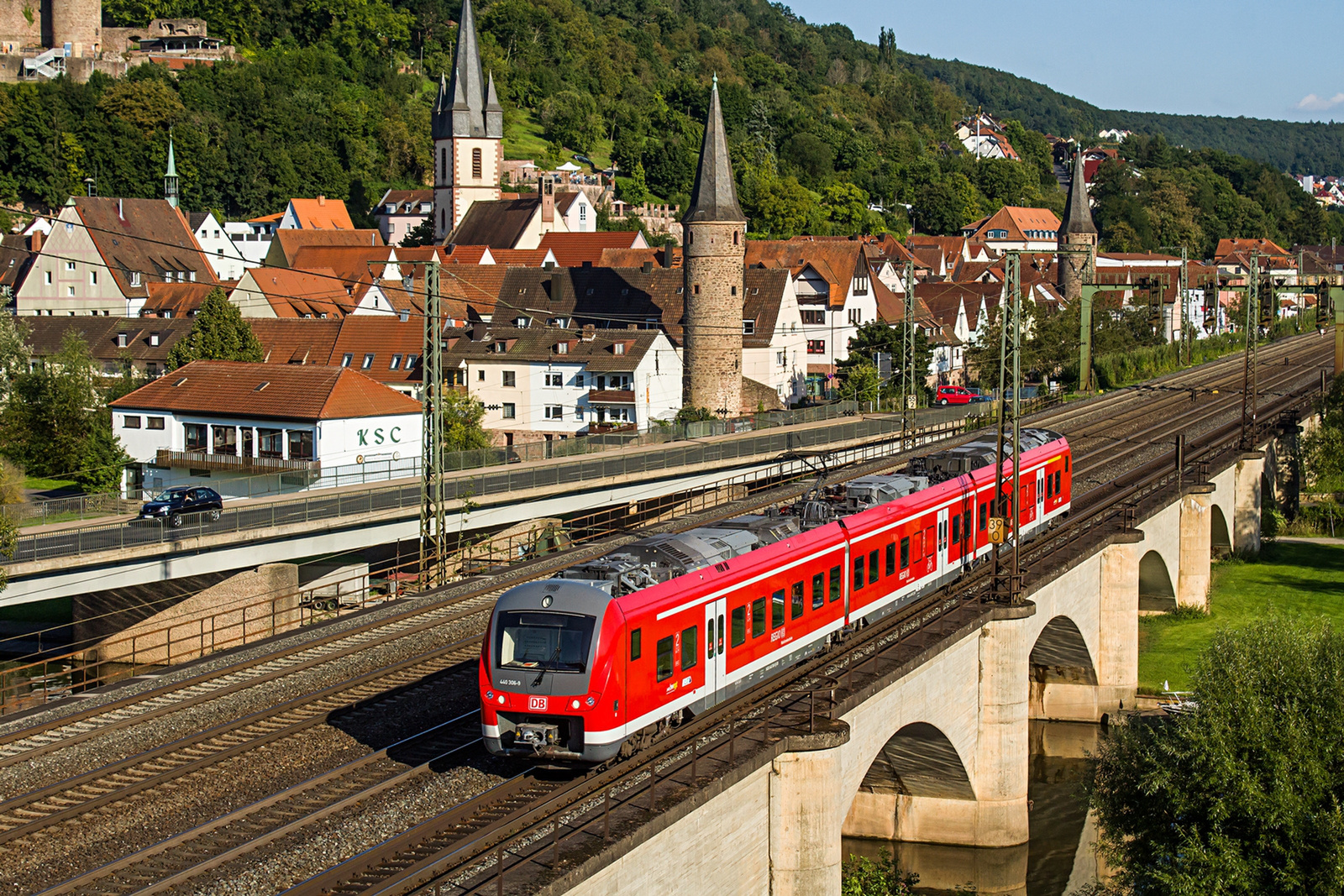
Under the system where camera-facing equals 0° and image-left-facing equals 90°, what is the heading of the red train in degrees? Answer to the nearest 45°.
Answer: approximately 45°

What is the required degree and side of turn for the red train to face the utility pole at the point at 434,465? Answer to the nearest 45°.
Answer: approximately 90° to its right

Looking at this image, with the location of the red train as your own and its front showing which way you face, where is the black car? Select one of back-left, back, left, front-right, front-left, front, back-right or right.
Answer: right
